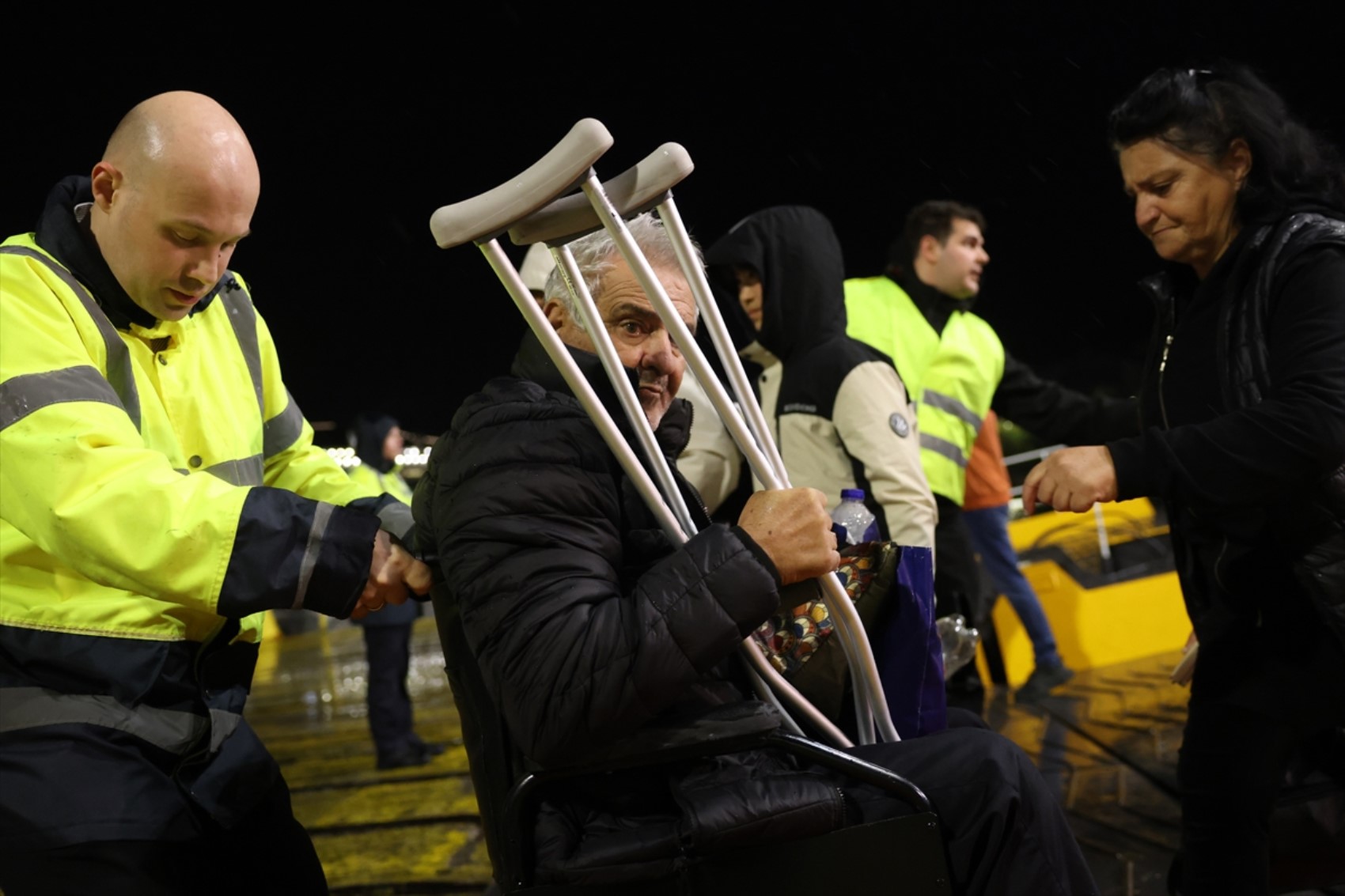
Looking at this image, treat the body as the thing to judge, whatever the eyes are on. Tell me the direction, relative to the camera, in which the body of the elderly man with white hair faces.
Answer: to the viewer's right

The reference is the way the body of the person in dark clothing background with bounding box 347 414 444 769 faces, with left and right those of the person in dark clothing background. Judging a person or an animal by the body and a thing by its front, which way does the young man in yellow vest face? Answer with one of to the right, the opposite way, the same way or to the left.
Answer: to the right

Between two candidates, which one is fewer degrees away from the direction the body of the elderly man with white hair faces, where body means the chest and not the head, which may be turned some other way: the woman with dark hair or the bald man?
the woman with dark hair

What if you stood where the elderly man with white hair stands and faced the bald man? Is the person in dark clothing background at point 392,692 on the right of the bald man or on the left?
right

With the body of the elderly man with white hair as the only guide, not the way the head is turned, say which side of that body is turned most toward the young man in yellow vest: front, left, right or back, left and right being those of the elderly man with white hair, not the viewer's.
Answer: left

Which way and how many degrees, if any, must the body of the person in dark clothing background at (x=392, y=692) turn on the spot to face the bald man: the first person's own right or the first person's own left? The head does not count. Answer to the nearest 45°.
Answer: approximately 90° to the first person's own right

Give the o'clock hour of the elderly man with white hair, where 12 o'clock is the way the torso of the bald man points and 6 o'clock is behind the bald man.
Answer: The elderly man with white hair is roughly at 12 o'clock from the bald man.

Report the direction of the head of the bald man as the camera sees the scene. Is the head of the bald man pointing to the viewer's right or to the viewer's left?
to the viewer's right

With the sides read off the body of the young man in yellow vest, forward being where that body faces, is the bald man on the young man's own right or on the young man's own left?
on the young man's own right

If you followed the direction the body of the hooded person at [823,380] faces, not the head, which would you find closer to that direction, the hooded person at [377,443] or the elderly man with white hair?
the elderly man with white hair
